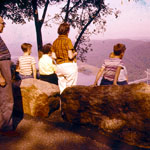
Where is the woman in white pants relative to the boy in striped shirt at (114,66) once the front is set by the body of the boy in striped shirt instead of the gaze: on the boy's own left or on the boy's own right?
on the boy's own left

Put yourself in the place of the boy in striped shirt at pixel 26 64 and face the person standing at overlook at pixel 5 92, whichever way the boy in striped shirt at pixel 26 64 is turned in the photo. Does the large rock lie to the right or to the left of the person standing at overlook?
left
